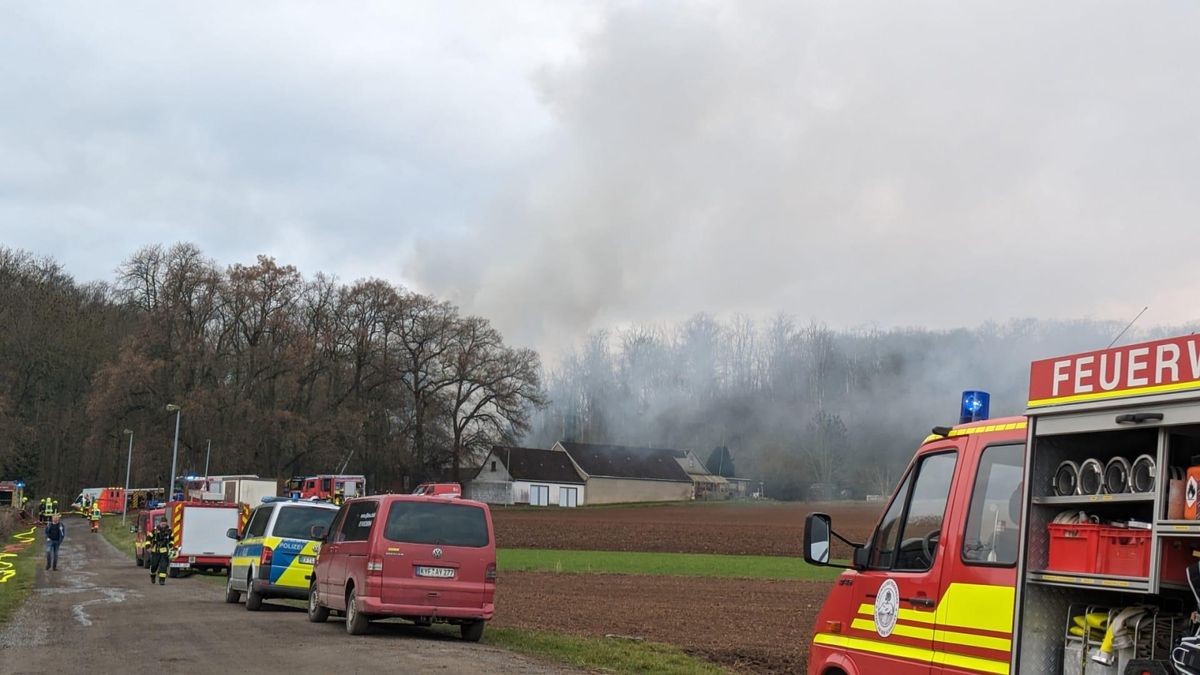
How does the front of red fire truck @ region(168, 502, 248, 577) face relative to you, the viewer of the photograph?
facing away from the viewer

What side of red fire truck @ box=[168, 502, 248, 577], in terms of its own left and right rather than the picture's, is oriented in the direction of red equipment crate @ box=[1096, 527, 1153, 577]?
back

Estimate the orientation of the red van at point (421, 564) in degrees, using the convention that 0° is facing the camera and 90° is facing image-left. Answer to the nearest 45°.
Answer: approximately 135°

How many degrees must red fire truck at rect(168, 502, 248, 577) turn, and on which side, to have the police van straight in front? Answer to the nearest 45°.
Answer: approximately 180°

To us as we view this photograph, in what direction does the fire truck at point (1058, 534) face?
facing away from the viewer and to the left of the viewer

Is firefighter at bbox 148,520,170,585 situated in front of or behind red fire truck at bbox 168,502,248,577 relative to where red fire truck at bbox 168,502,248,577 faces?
behind

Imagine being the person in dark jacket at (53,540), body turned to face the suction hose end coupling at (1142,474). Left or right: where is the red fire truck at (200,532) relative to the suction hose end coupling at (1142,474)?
left

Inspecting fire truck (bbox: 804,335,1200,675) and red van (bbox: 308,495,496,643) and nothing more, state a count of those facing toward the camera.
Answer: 0

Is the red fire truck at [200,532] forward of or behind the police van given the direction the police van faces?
forward

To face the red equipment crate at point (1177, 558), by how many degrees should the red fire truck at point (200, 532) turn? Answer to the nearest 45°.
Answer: approximately 180°

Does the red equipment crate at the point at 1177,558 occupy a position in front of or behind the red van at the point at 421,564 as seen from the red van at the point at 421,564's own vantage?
behind

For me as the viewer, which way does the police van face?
facing away from the viewer and to the left of the viewer

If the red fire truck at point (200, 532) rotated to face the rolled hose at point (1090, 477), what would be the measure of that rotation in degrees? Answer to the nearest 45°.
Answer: approximately 180°

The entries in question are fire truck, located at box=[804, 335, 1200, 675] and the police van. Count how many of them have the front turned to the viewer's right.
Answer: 0
